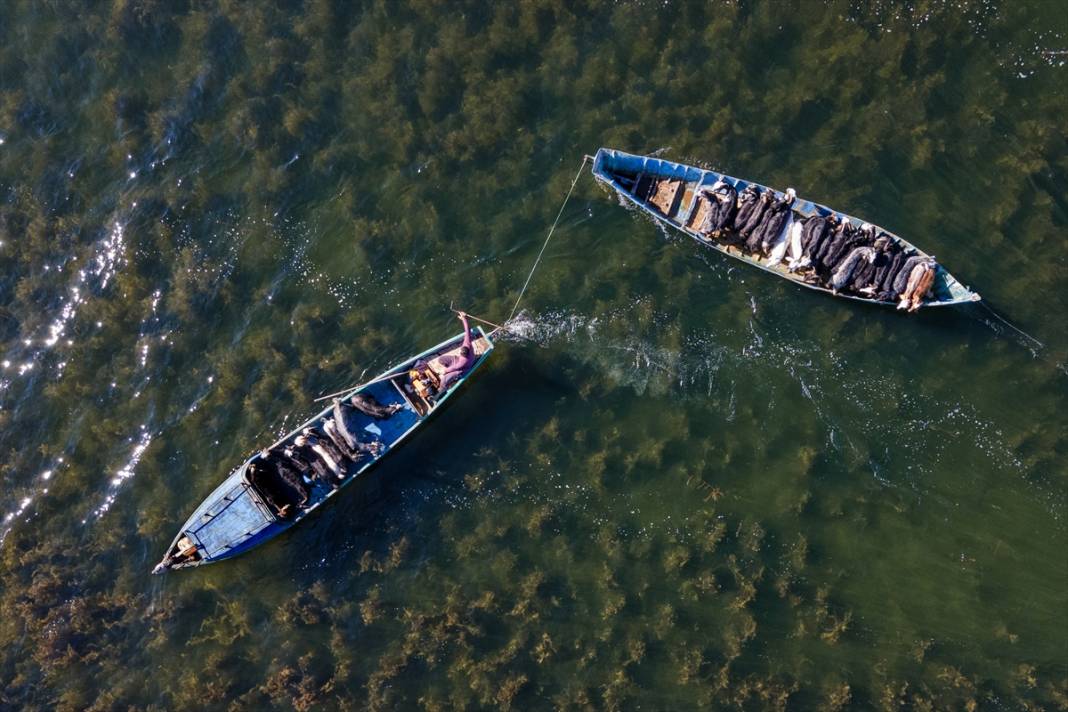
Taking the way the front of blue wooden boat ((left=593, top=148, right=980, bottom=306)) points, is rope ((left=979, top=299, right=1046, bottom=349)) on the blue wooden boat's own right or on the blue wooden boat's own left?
on the blue wooden boat's own left

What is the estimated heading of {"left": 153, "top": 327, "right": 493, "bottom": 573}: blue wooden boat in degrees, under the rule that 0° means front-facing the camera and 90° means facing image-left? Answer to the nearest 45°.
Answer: approximately 45°

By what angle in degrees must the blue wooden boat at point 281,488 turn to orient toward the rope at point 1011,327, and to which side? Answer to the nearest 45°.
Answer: approximately 135° to its left

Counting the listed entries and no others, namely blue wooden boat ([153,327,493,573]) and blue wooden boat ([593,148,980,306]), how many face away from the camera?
0
